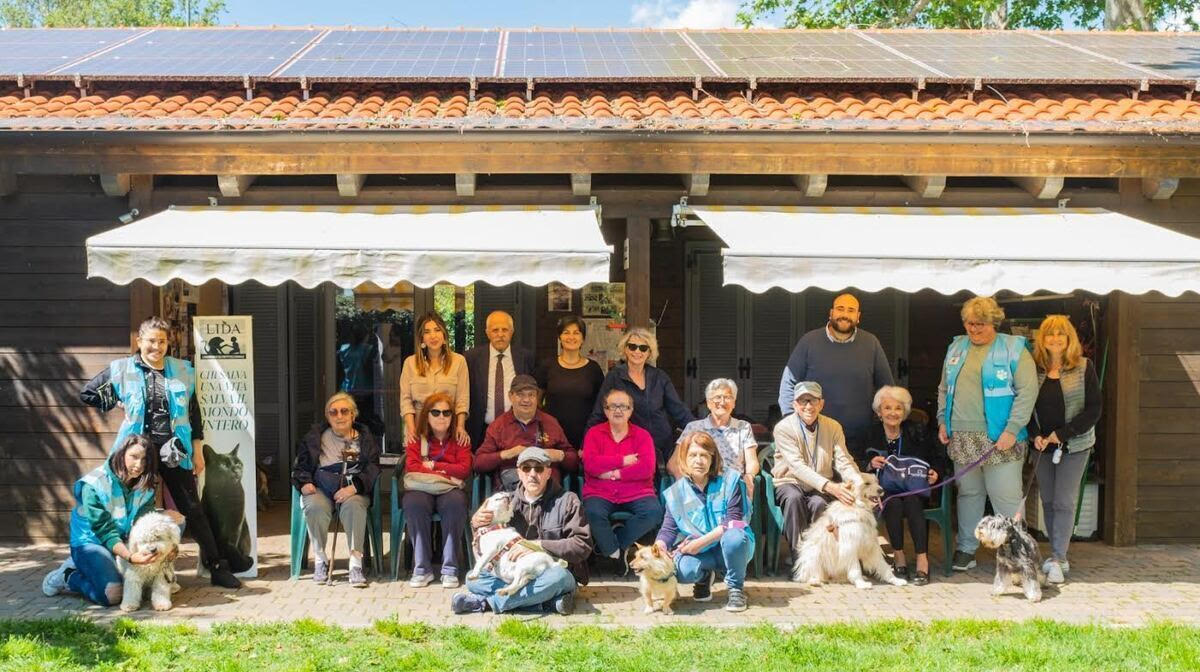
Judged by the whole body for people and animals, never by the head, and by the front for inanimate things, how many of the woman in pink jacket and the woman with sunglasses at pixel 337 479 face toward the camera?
2

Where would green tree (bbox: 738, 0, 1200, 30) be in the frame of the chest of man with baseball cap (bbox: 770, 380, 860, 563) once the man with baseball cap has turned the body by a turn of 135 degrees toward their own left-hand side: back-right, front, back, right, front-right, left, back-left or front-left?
front-left

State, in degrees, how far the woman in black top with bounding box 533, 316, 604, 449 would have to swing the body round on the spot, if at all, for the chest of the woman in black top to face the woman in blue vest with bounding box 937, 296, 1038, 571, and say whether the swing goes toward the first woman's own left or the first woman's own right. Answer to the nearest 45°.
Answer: approximately 90° to the first woman's own left

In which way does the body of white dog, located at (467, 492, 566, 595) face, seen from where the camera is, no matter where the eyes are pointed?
to the viewer's left

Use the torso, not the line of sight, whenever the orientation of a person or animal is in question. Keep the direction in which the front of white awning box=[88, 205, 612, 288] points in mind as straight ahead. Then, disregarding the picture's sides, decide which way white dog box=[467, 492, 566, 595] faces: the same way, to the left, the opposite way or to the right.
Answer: to the right
